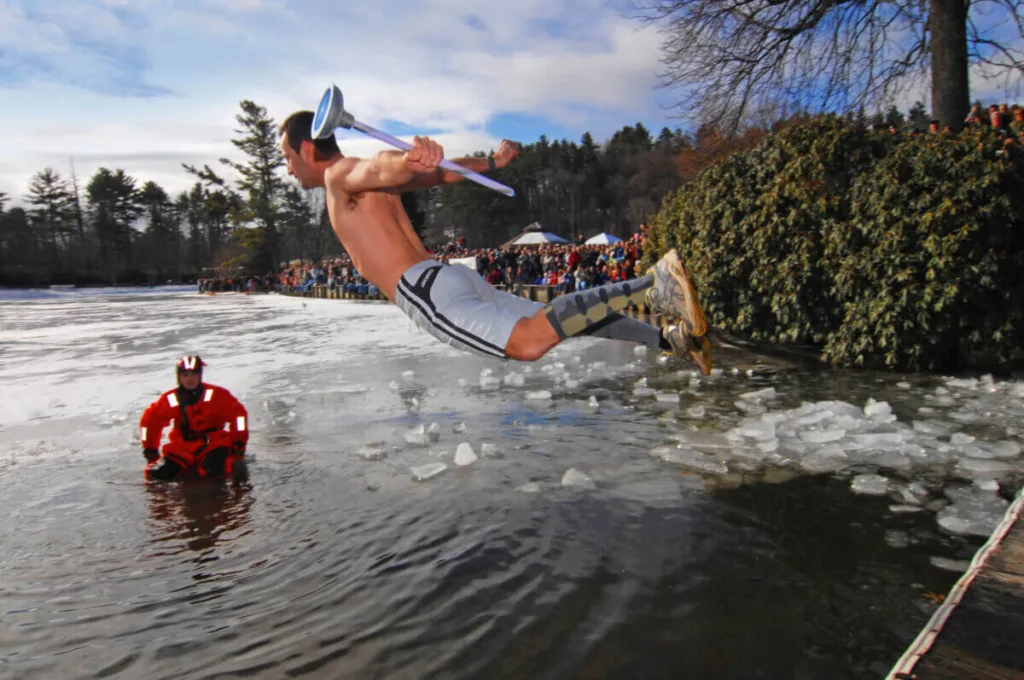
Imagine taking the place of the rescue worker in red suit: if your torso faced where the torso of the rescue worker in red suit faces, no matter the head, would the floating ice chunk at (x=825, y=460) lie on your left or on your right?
on your left

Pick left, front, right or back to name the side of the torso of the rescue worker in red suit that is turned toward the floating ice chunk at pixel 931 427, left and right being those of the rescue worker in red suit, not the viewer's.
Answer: left

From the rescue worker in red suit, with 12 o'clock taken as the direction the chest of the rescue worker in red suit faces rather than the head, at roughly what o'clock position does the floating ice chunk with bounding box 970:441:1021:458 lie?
The floating ice chunk is roughly at 10 o'clock from the rescue worker in red suit.

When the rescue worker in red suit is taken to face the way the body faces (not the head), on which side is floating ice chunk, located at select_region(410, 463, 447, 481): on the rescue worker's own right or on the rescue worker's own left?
on the rescue worker's own left

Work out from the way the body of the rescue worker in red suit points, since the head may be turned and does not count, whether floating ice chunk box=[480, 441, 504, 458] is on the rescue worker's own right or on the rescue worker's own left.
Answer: on the rescue worker's own left

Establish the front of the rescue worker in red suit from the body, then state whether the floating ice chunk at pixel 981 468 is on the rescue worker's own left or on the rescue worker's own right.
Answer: on the rescue worker's own left

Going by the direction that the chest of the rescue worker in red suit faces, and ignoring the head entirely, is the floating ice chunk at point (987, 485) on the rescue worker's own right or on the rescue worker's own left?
on the rescue worker's own left

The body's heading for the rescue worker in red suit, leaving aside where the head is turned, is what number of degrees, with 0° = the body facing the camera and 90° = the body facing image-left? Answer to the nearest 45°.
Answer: approximately 0°

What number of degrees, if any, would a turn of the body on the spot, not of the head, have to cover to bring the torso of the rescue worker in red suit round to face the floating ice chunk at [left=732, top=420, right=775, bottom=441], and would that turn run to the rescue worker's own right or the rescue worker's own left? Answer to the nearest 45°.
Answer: approximately 90° to the rescue worker's own left

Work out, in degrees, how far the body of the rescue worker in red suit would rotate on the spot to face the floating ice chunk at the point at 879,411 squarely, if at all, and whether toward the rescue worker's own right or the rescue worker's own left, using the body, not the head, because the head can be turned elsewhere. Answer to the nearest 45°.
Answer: approximately 90° to the rescue worker's own left

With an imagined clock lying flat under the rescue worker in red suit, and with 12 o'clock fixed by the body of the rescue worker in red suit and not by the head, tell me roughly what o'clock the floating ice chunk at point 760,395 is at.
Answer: The floating ice chunk is roughly at 9 o'clock from the rescue worker in red suit.
